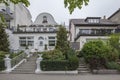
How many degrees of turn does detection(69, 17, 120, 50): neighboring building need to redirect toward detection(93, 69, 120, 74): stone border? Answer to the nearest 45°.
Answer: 0° — it already faces it

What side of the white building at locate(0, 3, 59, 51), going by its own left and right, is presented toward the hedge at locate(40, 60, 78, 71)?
front

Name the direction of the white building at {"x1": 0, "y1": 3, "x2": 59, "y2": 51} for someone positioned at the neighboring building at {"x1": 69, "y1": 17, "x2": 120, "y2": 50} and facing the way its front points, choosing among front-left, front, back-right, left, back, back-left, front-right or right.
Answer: right

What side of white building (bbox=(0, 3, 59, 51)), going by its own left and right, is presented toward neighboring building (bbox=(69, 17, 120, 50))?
left

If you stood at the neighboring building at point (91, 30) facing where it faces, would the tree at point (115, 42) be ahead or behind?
ahead

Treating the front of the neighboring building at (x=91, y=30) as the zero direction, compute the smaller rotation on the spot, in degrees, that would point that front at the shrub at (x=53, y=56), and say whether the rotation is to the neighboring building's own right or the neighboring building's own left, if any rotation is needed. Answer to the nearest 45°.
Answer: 0° — it already faces it

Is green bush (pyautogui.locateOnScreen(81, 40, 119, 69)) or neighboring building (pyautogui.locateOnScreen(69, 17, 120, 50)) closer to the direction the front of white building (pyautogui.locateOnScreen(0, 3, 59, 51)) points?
the green bush

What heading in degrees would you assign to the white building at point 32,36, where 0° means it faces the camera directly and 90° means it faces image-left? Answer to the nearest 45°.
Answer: approximately 0°

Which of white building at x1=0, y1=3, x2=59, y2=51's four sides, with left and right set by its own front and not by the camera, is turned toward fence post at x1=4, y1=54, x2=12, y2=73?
front

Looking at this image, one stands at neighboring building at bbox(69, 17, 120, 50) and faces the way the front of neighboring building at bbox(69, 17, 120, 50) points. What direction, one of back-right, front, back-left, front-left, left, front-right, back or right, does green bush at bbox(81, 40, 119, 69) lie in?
front

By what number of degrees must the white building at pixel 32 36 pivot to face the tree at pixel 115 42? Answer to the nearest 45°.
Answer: approximately 45° to its left

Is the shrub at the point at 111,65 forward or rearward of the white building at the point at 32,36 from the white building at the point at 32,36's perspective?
forward

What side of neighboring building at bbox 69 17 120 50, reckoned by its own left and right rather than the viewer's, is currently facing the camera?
front
